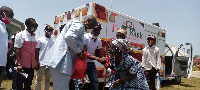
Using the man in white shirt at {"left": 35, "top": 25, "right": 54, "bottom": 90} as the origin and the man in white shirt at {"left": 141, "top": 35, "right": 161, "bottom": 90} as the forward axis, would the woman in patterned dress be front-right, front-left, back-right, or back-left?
front-right

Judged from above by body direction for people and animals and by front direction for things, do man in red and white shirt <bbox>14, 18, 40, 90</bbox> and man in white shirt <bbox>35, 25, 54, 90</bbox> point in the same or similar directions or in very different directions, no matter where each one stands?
same or similar directions

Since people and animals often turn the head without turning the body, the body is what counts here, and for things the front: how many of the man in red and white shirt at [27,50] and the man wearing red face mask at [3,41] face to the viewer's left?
0

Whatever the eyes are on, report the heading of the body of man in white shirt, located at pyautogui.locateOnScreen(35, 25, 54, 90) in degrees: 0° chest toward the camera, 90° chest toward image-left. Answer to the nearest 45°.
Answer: approximately 315°

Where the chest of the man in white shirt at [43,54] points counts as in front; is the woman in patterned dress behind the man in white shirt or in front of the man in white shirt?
in front

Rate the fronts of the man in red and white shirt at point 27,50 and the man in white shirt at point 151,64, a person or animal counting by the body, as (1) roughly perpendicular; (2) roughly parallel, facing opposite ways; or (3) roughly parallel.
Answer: roughly perpendicular

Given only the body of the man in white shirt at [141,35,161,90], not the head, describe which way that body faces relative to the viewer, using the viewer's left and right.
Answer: facing the viewer

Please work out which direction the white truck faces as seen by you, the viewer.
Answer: facing away from the viewer and to the right of the viewer

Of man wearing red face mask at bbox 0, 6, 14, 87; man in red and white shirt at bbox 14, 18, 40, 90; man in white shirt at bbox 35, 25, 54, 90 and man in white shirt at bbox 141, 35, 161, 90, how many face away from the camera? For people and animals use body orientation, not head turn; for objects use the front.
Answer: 0

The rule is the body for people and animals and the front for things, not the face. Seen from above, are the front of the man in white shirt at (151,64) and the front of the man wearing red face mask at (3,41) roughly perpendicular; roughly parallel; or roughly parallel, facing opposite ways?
roughly perpendicular

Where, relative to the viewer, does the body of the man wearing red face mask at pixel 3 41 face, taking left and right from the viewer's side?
facing the viewer and to the right of the viewer

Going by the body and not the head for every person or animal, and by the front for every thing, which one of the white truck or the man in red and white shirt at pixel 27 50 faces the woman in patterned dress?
the man in red and white shirt

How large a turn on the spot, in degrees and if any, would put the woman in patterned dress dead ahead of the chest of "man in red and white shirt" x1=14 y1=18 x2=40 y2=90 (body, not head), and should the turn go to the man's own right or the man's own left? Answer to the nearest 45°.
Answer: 0° — they already face them

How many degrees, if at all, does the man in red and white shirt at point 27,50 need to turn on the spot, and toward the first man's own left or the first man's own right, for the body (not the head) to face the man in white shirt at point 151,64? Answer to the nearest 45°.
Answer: approximately 45° to the first man's own left
